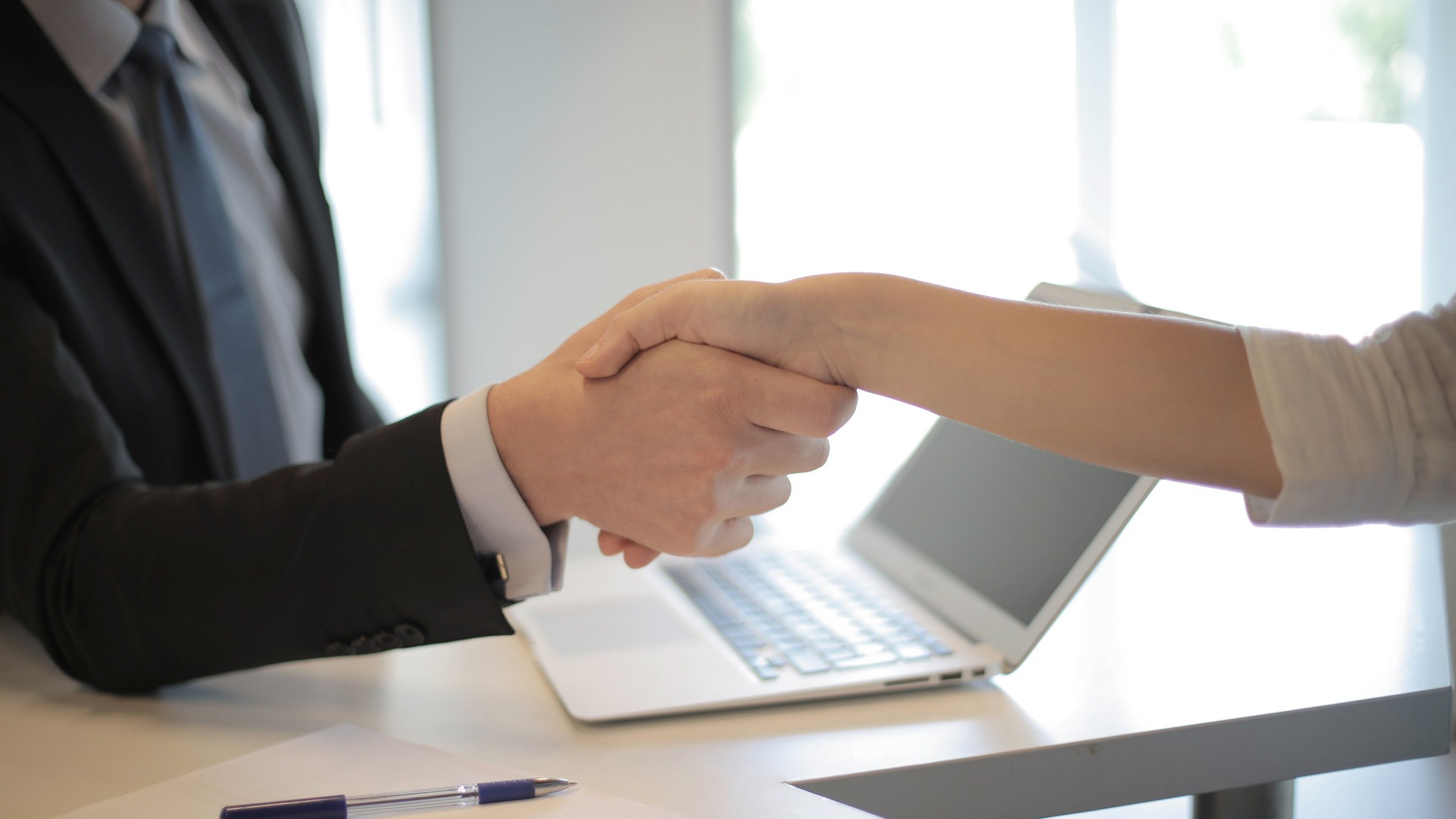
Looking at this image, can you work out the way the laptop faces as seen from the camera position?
facing the viewer and to the left of the viewer
